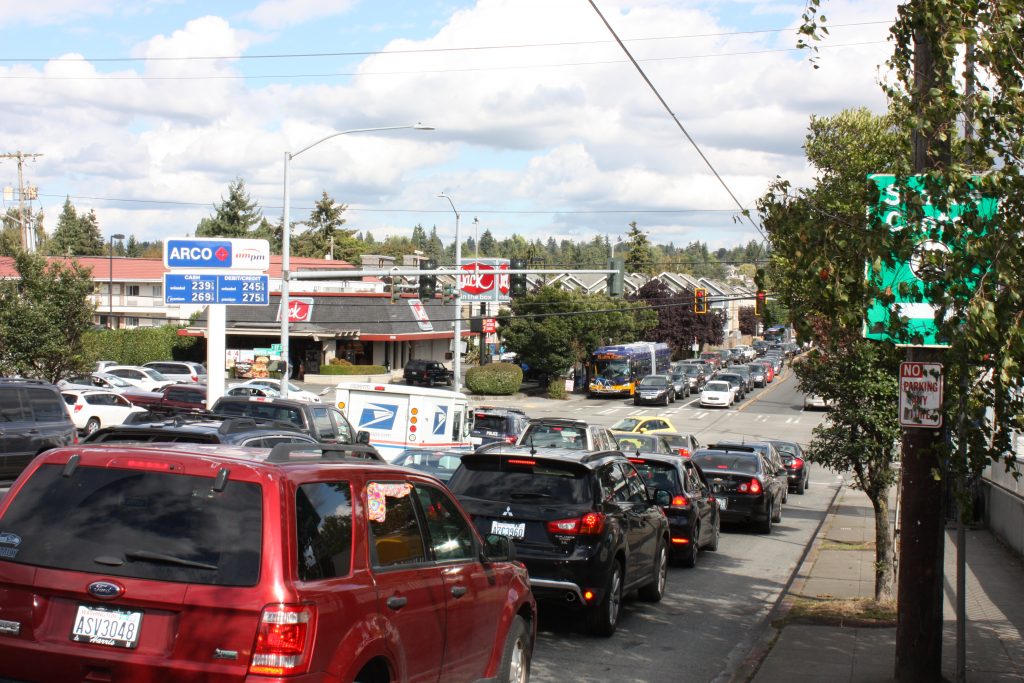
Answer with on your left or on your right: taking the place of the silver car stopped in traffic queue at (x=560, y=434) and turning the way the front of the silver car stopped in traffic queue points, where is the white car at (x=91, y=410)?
on your left

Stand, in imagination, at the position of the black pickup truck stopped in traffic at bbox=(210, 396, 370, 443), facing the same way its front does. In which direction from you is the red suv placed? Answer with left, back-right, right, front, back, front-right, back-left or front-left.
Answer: back-right

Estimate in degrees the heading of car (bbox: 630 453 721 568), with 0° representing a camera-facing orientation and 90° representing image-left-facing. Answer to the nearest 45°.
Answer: approximately 225°

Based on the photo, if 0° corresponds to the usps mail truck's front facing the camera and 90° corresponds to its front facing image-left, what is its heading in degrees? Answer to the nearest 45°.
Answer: approximately 225°

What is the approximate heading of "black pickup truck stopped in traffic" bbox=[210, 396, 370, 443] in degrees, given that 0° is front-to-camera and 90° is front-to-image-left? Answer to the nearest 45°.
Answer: approximately 225°

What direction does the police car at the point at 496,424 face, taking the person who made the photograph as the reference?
facing away from the viewer and to the right of the viewer

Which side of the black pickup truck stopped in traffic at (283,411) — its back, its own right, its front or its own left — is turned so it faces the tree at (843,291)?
right
